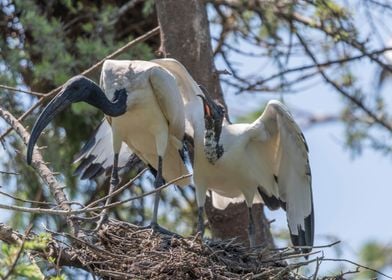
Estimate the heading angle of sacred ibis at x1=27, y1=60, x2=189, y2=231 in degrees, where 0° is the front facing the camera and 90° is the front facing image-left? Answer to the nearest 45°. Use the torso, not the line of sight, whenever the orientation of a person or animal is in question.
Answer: approximately 45°
